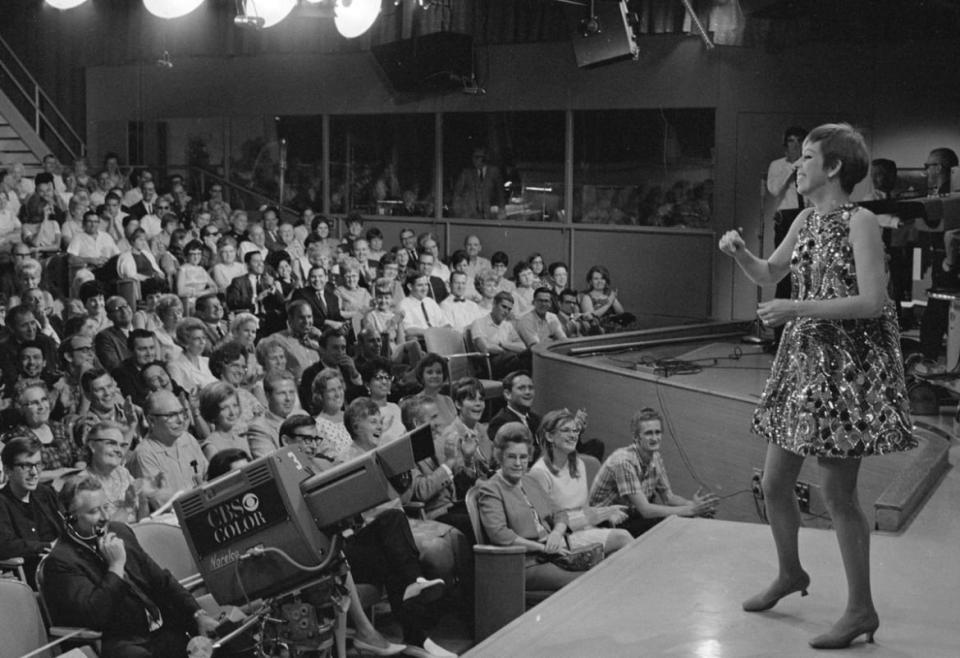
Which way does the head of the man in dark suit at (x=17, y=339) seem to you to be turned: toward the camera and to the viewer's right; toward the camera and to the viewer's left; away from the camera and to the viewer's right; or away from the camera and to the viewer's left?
toward the camera and to the viewer's right

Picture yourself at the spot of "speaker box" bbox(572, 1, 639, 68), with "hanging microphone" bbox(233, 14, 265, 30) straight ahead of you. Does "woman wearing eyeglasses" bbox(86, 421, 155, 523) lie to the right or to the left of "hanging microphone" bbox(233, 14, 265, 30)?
left

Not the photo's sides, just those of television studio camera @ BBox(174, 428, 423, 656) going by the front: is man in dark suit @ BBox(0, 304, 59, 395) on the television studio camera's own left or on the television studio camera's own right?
on the television studio camera's own left

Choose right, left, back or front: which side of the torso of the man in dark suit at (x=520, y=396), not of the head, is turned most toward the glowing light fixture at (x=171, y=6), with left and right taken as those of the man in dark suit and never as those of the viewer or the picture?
back

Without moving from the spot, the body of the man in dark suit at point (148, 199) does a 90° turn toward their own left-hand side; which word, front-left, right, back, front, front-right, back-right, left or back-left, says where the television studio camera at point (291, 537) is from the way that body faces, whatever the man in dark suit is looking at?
back-right

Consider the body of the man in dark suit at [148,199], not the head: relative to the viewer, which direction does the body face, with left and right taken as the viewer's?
facing the viewer and to the right of the viewer

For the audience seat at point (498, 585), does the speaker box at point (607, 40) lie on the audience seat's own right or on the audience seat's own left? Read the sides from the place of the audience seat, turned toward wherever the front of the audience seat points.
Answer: on the audience seat's own left

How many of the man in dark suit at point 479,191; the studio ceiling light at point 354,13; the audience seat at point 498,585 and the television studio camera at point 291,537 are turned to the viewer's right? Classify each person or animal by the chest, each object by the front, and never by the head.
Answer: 2

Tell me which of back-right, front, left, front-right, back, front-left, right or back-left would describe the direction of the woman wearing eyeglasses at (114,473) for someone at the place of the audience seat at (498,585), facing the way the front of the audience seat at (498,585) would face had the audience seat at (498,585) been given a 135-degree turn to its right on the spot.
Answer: front-right

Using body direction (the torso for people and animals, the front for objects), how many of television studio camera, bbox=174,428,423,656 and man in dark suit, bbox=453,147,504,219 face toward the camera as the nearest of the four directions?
1

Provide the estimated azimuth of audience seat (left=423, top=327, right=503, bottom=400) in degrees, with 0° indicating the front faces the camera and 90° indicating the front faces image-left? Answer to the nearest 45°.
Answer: approximately 315°

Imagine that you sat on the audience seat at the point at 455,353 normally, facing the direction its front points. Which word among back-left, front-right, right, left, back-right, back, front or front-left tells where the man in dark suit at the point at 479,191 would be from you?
back-left

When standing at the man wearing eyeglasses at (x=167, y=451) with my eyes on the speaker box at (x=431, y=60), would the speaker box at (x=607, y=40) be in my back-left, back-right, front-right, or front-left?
front-right

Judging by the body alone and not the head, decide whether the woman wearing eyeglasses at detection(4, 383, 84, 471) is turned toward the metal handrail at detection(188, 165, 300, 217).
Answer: no

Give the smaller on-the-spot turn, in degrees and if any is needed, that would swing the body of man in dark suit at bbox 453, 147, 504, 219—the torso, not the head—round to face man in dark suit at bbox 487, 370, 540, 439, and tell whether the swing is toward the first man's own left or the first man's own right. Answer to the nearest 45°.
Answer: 0° — they already face them

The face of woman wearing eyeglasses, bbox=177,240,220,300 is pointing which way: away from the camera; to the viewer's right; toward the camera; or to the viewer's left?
toward the camera

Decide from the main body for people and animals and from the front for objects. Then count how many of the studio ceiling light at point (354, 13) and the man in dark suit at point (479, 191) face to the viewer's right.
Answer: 0

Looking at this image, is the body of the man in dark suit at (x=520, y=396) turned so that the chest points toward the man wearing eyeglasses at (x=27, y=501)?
no

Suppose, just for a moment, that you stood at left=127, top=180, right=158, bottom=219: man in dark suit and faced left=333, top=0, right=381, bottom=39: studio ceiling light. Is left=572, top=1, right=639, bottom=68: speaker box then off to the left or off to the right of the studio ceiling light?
left

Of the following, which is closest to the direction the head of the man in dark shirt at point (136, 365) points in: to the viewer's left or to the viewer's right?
to the viewer's right

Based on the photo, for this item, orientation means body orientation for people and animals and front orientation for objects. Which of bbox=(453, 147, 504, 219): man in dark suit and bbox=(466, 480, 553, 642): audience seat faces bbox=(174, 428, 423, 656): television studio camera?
the man in dark suit

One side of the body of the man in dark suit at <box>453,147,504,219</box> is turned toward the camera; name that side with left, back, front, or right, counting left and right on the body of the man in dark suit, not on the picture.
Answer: front

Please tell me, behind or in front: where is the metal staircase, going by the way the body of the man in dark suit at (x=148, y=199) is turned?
behind

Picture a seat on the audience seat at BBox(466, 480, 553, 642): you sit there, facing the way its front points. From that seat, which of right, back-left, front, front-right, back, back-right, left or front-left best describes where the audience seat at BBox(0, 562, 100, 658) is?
back-right

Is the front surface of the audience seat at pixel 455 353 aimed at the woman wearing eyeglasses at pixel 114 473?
no
